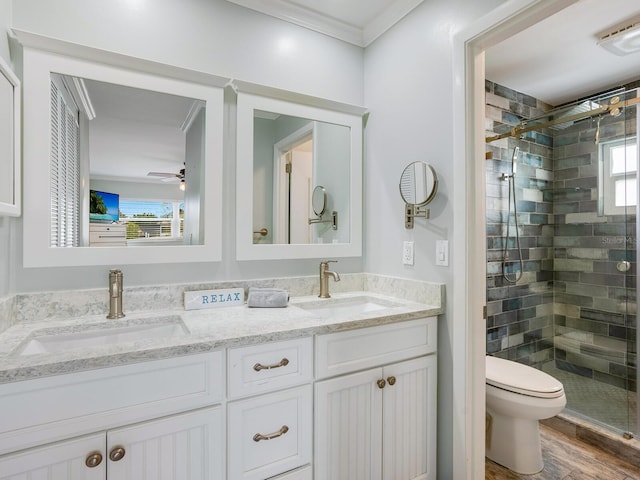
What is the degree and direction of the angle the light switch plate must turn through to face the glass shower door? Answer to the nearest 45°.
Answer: approximately 180°

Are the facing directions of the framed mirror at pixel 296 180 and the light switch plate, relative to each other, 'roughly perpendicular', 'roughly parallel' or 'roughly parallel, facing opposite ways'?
roughly perpendicular

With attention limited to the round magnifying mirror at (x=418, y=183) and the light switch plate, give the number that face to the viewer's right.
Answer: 0

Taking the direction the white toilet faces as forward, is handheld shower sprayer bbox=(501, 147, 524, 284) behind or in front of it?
behind

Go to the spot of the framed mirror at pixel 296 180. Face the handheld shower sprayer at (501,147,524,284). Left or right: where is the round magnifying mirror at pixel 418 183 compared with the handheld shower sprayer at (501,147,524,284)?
right

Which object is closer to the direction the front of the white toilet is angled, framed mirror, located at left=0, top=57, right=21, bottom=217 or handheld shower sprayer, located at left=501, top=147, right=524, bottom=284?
the framed mirror

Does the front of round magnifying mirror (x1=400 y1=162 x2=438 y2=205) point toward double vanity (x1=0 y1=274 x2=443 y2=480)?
yes

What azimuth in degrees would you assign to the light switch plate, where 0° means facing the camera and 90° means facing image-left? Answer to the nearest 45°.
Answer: approximately 45°
